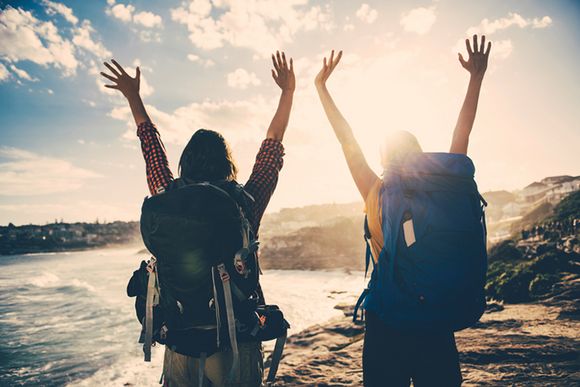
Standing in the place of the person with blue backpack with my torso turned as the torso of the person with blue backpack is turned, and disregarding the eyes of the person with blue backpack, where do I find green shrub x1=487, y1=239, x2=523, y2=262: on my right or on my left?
on my right

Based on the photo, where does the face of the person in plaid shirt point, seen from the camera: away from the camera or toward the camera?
away from the camera

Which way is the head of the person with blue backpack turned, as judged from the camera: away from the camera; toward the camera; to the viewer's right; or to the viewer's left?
away from the camera

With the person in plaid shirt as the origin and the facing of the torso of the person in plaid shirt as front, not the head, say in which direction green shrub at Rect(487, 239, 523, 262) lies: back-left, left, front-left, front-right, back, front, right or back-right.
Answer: front-right

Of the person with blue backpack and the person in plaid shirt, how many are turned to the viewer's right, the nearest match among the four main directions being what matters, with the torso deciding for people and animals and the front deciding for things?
0

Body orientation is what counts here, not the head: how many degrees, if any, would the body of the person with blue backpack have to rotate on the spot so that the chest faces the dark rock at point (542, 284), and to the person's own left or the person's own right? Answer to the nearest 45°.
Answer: approximately 45° to the person's own right

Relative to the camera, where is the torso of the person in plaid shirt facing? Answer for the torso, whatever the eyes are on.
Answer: away from the camera

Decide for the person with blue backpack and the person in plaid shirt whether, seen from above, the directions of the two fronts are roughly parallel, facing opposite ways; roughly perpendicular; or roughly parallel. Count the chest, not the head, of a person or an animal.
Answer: roughly parallel

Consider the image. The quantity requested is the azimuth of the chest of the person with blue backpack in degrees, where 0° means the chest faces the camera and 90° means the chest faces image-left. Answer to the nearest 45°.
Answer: approximately 135°
